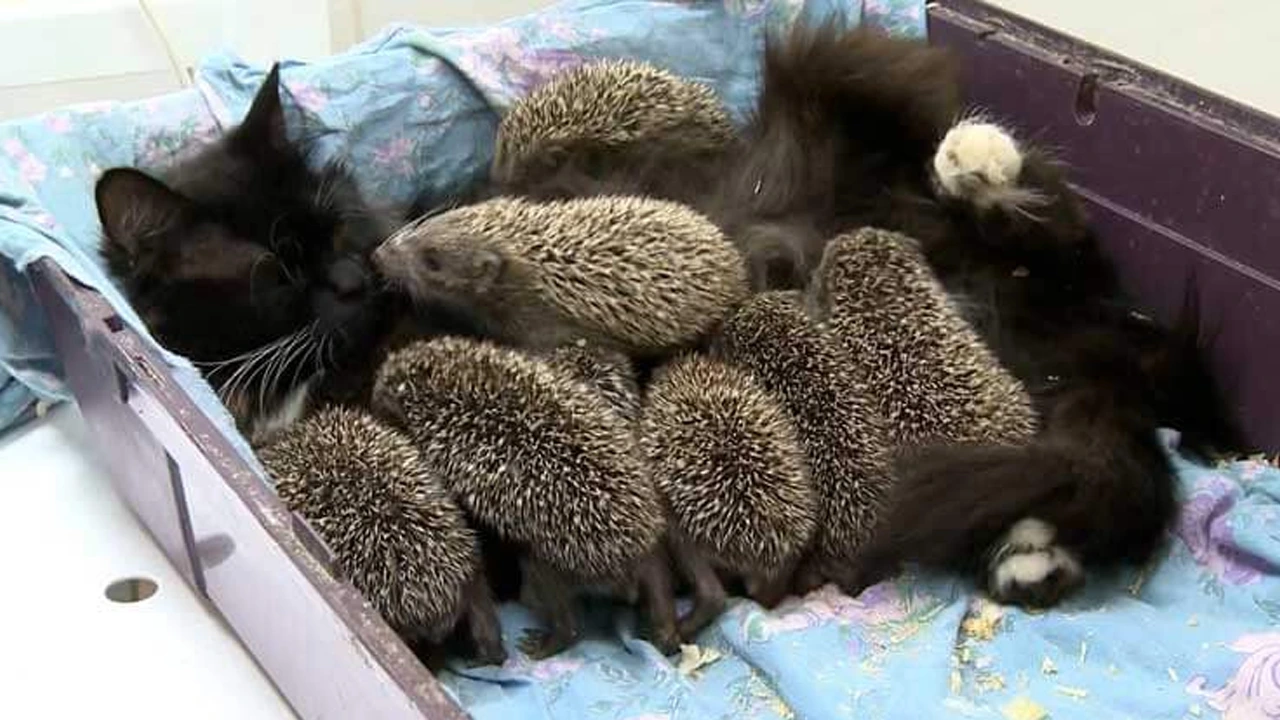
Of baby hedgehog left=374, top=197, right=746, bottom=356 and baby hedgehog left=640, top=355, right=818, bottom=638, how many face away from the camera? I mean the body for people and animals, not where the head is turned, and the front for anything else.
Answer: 1

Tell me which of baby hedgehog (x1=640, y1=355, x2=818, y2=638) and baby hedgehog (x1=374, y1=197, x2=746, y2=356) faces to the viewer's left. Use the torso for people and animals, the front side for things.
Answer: baby hedgehog (x1=374, y1=197, x2=746, y2=356)

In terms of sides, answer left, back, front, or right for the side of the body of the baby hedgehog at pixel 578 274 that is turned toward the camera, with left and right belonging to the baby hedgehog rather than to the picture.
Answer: left

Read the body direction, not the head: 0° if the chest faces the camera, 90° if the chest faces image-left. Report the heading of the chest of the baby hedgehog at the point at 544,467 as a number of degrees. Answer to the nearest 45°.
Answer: approximately 135°

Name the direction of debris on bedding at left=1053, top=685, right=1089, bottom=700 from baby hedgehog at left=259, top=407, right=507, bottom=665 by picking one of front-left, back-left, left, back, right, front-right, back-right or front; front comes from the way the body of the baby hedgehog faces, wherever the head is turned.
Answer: back-right

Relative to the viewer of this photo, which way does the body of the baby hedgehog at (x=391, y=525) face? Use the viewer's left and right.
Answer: facing away from the viewer and to the left of the viewer

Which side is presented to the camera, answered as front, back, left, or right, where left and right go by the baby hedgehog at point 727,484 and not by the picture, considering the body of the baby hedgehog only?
back
